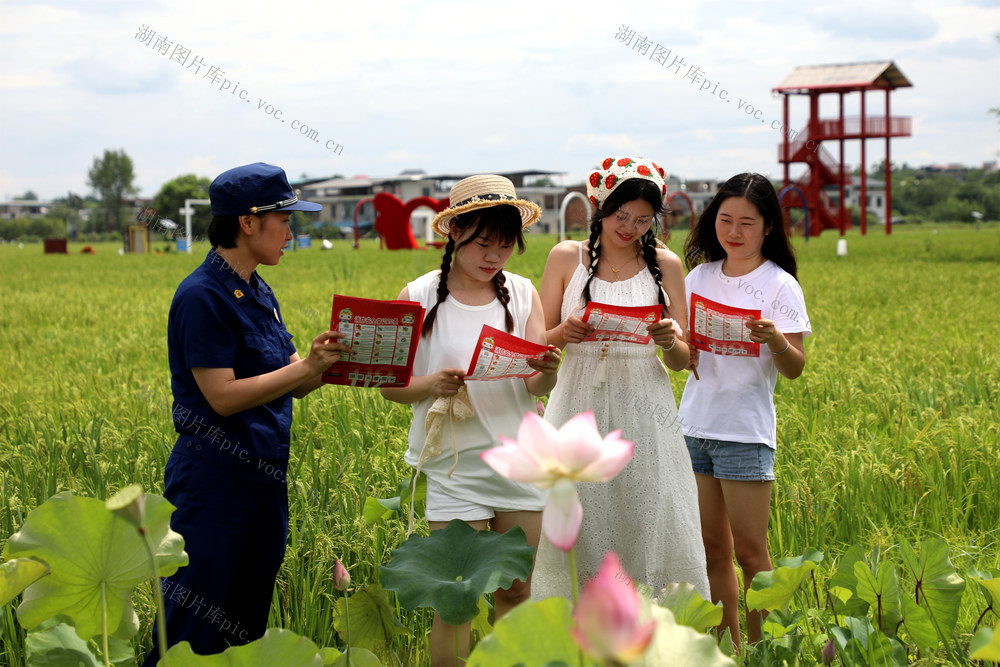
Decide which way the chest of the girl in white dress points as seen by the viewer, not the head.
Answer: toward the camera

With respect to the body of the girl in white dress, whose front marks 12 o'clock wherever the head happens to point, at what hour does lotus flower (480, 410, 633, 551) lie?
The lotus flower is roughly at 12 o'clock from the girl in white dress.

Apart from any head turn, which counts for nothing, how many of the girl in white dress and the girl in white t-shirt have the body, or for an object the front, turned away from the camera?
0

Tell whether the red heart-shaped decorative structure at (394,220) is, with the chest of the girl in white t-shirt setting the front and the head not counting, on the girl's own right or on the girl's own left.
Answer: on the girl's own right

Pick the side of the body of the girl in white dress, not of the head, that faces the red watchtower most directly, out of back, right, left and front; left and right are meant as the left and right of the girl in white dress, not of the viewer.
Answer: back

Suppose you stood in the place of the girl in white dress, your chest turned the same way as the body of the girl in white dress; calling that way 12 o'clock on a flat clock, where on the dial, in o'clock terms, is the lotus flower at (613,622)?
The lotus flower is roughly at 12 o'clock from the girl in white dress.

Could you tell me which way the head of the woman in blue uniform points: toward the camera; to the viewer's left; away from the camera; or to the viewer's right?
to the viewer's right

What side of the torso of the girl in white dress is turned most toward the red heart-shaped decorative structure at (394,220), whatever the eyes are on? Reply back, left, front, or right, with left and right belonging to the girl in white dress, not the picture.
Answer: back
